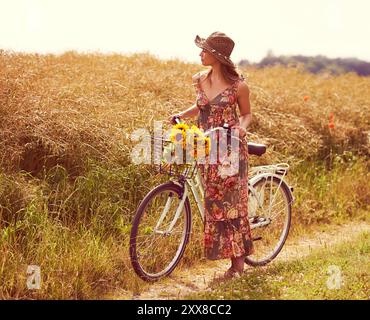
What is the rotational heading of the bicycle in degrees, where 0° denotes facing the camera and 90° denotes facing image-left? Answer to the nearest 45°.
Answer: approximately 45°

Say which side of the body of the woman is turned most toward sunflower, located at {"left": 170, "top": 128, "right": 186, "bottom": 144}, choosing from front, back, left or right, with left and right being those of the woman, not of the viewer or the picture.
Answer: front

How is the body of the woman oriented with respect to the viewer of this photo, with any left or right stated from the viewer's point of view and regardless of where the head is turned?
facing the viewer and to the left of the viewer
